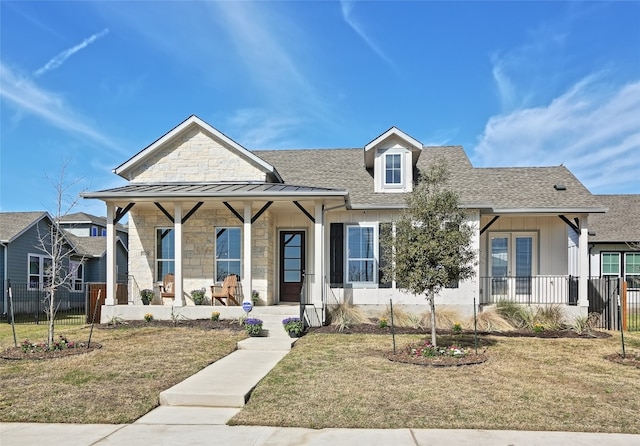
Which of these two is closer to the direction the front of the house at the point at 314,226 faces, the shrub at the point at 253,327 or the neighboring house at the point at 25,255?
the shrub

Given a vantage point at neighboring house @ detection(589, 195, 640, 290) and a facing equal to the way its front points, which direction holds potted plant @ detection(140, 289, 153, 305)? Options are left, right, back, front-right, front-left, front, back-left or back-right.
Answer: front-right

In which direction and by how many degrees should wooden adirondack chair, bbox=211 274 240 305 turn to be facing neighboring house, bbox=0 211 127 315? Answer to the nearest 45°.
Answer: approximately 90° to its right

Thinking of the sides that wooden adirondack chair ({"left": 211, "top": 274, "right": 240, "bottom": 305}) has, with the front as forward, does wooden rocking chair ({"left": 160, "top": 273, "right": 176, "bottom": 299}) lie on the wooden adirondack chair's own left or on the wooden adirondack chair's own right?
on the wooden adirondack chair's own right

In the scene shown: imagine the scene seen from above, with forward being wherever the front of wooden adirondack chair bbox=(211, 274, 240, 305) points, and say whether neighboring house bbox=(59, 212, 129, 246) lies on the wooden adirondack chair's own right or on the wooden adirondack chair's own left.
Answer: on the wooden adirondack chair's own right

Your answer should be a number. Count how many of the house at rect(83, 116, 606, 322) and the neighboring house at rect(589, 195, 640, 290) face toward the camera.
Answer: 2

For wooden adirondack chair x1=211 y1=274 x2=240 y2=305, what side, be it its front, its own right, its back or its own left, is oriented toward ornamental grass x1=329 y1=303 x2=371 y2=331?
left

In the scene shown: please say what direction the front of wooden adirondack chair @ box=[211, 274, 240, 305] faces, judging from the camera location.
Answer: facing the viewer and to the left of the viewer

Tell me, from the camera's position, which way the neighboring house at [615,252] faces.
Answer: facing the viewer
